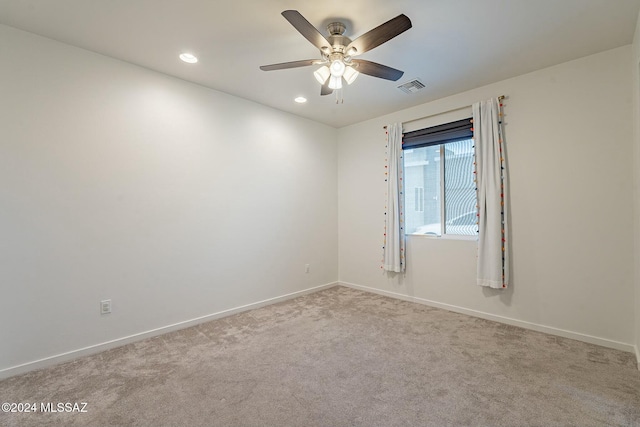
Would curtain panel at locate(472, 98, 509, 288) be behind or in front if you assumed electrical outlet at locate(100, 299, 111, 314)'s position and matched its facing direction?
in front

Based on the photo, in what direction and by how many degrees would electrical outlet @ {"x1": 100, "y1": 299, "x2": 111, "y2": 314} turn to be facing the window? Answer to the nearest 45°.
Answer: approximately 45° to its left

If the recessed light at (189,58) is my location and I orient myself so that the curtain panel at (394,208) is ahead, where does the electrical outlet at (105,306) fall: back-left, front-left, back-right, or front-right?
back-left

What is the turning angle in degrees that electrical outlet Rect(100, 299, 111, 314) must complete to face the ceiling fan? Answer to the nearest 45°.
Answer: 0° — it already faces it

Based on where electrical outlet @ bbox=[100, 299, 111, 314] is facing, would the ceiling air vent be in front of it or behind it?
in front

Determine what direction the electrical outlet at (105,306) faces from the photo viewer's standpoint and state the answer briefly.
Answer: facing the viewer and to the right of the viewer
